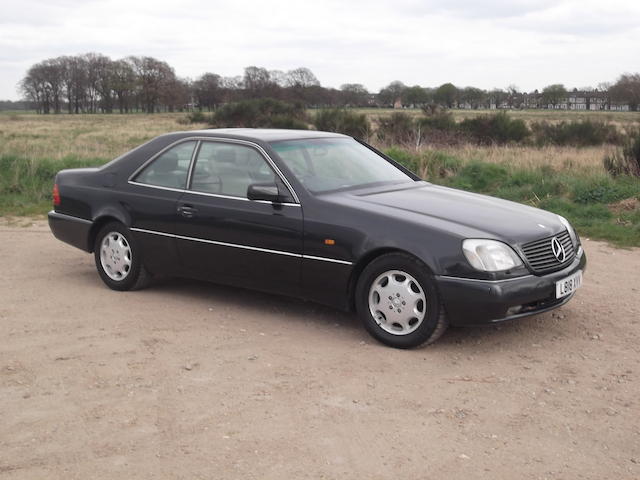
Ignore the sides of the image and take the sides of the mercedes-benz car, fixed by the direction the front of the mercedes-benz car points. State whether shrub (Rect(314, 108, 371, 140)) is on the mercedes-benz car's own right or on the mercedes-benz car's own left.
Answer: on the mercedes-benz car's own left

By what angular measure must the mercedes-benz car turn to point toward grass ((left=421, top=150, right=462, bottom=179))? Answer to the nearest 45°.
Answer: approximately 135° to its left

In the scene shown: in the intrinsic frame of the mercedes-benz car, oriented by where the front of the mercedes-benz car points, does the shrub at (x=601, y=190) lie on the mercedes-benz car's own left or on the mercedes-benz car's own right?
on the mercedes-benz car's own left

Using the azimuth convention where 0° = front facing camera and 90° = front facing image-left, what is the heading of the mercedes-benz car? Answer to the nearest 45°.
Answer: approximately 315°

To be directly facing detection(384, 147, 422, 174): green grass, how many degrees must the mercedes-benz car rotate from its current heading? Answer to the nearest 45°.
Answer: approximately 135° to its left

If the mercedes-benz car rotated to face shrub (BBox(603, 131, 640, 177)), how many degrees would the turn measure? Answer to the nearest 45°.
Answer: approximately 90° to its left
